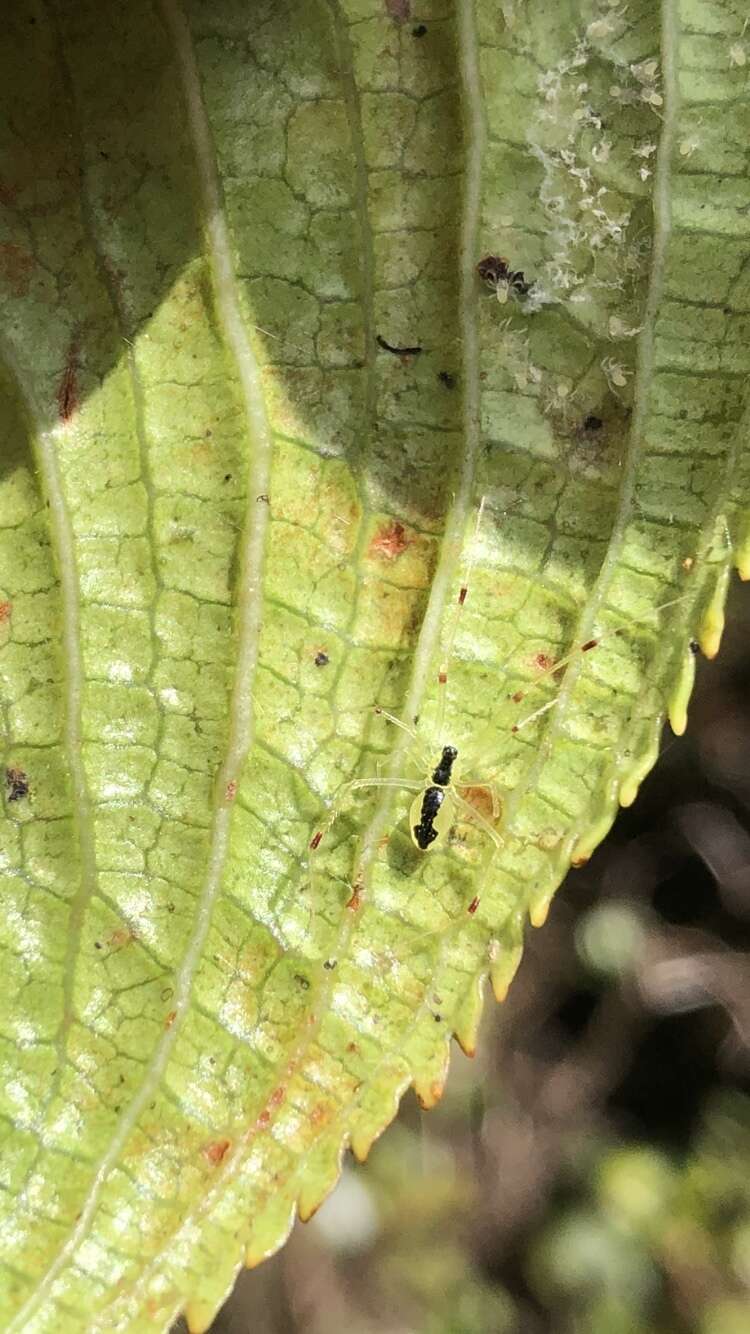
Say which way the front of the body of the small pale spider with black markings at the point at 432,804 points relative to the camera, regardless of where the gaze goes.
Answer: away from the camera
